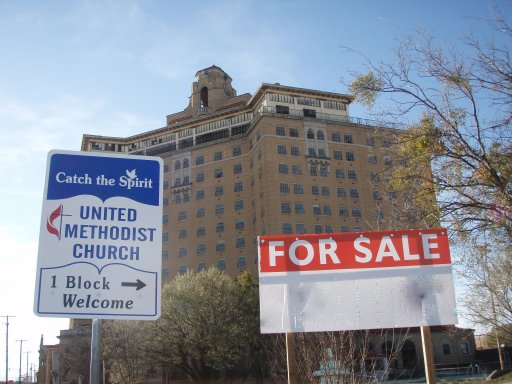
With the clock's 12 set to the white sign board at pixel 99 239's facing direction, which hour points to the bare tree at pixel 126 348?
The bare tree is roughly at 6 o'clock from the white sign board.

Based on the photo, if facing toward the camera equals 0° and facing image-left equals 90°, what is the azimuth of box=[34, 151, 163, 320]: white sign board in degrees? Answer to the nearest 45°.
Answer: approximately 0°

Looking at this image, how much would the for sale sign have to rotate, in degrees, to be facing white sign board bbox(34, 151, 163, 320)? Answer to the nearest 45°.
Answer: approximately 45° to its right

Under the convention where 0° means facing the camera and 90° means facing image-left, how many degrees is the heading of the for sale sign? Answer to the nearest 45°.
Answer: approximately 0°

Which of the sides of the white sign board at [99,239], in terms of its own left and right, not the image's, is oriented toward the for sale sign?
left

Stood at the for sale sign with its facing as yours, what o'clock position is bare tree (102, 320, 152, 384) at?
The bare tree is roughly at 5 o'clock from the for sale sign.

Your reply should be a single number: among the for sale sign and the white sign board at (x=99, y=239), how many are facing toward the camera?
2
